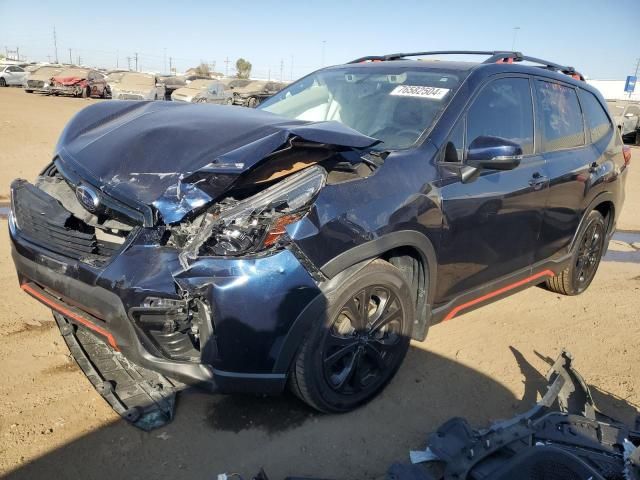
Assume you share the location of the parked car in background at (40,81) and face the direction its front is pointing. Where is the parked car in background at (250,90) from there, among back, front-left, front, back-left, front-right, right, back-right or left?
left

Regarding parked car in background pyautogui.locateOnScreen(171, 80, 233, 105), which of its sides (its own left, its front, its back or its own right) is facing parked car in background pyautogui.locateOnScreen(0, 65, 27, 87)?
right

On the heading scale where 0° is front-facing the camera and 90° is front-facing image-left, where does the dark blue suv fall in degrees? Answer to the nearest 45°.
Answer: approximately 45°

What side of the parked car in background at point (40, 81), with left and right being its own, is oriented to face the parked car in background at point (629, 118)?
left

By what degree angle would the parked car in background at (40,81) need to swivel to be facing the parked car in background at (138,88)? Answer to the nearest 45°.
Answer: approximately 90° to its left

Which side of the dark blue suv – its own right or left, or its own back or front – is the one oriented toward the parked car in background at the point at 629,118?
back

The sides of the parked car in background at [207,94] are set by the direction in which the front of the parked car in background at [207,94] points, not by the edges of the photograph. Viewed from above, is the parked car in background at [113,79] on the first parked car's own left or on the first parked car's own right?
on the first parked car's own right

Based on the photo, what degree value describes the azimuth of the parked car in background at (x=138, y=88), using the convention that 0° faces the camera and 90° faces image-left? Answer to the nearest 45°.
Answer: approximately 45°

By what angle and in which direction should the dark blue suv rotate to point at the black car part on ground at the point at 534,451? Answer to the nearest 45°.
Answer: approximately 90° to its left

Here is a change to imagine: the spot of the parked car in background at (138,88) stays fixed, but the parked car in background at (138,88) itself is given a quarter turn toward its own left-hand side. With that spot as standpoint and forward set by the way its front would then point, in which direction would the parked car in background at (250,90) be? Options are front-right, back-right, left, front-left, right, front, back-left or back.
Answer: front-left
